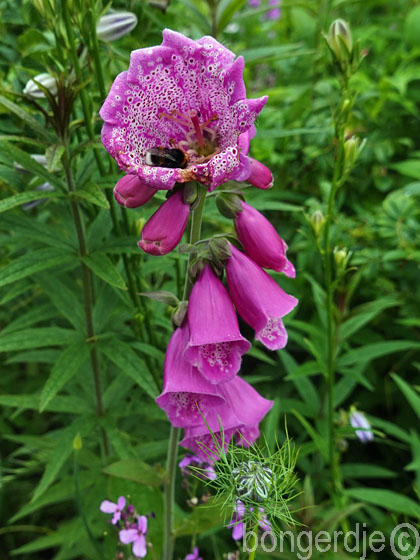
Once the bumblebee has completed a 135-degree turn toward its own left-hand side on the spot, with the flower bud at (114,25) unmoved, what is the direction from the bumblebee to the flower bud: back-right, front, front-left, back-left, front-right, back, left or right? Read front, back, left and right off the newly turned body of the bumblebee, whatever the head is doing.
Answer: front-right
